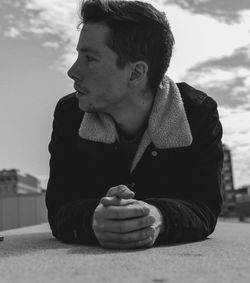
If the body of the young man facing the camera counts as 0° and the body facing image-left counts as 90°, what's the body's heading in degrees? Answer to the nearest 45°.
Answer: approximately 0°

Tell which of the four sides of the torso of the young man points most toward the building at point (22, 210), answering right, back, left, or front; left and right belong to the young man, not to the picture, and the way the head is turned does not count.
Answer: back
